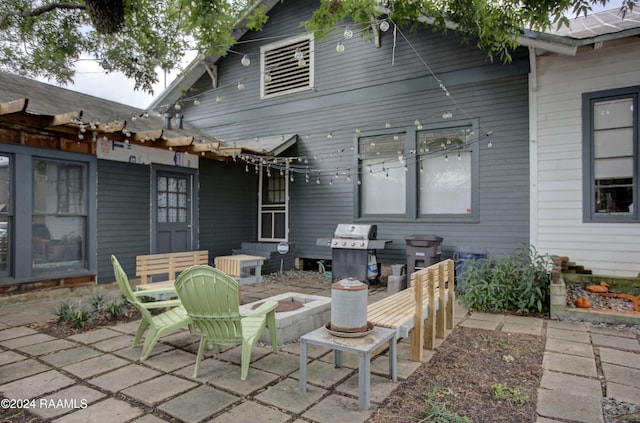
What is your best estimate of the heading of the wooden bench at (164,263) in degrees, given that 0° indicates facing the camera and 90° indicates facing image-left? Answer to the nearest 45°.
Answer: approximately 315°

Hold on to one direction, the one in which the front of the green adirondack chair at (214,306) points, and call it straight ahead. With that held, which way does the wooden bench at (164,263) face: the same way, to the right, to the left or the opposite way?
to the right

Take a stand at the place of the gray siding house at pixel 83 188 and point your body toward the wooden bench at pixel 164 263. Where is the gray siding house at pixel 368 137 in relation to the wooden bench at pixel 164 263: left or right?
left

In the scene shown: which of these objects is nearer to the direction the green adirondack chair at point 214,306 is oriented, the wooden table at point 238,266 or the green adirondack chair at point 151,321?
the wooden table

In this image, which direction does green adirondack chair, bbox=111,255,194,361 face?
to the viewer's right

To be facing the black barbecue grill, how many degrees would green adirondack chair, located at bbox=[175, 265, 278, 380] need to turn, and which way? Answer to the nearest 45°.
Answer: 0° — it already faces it

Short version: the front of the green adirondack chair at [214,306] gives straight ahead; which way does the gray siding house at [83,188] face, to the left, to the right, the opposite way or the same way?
to the right

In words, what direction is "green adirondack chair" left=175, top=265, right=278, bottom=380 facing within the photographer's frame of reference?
facing away from the viewer and to the right of the viewer

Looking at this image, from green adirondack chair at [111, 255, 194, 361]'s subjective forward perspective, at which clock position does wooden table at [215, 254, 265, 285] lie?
The wooden table is roughly at 10 o'clock from the green adirondack chair.

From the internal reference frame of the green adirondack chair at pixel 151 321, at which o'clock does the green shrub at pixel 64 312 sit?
The green shrub is roughly at 8 o'clock from the green adirondack chair.

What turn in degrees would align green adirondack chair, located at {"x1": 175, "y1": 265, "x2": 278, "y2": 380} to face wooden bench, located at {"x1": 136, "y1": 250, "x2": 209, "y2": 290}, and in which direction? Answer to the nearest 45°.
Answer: approximately 45° to its left
